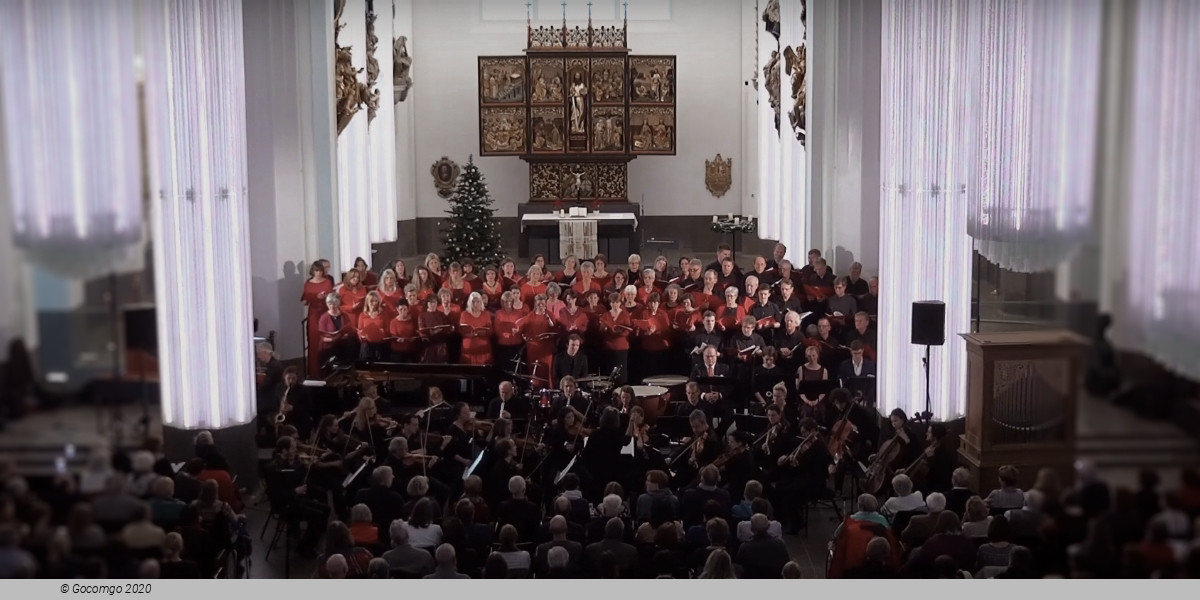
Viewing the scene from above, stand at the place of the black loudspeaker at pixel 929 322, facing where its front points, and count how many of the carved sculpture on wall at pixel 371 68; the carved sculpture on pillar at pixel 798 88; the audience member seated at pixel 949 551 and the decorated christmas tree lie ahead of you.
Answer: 1

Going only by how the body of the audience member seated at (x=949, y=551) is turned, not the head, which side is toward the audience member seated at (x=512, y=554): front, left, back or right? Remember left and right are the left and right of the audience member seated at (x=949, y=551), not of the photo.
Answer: left

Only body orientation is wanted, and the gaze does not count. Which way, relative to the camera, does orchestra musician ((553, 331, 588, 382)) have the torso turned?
toward the camera

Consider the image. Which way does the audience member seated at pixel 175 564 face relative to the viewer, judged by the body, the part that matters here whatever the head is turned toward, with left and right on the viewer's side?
facing away from the viewer

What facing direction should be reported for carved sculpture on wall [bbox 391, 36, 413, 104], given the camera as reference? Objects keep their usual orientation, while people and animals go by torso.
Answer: facing to the right of the viewer

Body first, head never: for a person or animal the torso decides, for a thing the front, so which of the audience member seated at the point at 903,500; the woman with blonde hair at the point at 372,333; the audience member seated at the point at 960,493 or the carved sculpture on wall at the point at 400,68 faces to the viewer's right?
the carved sculpture on wall

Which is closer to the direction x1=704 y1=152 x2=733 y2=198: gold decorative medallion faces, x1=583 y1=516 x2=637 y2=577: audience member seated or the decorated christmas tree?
the audience member seated

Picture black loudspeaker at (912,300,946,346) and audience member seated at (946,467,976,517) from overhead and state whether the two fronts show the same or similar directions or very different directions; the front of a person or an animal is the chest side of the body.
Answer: very different directions

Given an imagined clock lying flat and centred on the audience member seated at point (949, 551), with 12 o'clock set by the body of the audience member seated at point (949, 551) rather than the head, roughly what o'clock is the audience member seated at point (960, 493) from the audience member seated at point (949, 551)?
the audience member seated at point (960, 493) is roughly at 12 o'clock from the audience member seated at point (949, 551).

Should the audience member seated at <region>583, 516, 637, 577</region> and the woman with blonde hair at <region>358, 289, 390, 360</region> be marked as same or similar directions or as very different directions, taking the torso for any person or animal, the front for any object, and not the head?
very different directions

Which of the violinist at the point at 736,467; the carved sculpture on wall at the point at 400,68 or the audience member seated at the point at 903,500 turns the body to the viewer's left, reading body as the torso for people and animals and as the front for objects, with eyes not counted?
the violinist

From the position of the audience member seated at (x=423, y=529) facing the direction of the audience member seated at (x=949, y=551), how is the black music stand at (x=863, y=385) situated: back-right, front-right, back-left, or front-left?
front-left

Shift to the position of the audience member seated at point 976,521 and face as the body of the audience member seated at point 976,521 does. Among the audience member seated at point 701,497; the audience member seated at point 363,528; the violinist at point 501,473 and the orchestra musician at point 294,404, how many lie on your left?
4

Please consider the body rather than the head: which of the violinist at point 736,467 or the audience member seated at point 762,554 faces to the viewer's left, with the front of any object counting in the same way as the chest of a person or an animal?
the violinist

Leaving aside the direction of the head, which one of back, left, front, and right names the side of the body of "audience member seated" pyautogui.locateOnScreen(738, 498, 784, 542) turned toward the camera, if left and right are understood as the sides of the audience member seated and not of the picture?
back

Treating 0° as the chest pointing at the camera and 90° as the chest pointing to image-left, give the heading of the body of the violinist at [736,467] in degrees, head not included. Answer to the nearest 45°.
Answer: approximately 90°

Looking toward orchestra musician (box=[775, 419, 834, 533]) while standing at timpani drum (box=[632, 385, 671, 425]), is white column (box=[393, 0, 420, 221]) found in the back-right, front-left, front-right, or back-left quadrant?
back-left

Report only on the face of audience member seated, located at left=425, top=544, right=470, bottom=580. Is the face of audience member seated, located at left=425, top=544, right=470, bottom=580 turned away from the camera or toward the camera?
away from the camera
